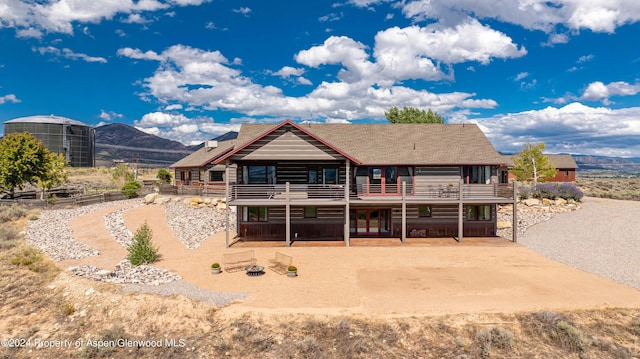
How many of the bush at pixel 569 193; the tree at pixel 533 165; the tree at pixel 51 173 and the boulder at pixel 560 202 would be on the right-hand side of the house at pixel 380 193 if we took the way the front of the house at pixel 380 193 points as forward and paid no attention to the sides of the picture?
1

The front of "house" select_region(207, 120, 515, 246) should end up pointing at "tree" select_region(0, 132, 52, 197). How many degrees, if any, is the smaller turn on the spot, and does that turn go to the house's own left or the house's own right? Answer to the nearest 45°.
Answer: approximately 90° to the house's own right

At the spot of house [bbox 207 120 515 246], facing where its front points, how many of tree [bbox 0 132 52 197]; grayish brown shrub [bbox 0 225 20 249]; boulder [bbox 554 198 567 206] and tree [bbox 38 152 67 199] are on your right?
3

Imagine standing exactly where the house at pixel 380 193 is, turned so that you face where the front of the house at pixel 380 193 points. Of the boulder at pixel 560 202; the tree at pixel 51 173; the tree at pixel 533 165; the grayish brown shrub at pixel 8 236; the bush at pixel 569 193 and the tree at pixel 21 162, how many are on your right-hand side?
3

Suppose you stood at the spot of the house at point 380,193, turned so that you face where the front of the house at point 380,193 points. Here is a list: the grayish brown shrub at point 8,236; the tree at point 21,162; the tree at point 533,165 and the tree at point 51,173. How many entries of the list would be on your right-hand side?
3

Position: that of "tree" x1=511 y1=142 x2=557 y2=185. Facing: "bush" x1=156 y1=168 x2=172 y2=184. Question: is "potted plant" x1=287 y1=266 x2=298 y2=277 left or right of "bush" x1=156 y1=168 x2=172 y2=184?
left

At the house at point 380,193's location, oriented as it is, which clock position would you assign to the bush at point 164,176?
The bush is roughly at 4 o'clock from the house.

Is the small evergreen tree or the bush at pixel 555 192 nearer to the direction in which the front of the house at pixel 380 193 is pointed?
the small evergreen tree

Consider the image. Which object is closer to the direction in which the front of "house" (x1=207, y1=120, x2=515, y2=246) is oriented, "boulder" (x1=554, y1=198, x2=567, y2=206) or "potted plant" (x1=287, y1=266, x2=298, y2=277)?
the potted plant

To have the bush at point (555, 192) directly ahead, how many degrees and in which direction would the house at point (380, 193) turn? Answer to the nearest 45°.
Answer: approximately 135° to its left

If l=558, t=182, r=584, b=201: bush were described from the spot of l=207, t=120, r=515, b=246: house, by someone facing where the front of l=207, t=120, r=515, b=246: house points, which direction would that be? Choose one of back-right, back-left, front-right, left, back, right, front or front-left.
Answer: back-left

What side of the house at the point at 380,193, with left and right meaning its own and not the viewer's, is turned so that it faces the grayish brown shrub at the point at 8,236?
right

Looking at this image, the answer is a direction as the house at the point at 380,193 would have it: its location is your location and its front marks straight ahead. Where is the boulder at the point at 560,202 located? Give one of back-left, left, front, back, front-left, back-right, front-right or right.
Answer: back-left

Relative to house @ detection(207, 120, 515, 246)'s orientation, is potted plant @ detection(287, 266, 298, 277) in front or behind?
in front

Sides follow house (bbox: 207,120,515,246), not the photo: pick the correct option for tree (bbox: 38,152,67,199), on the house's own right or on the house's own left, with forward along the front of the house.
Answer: on the house's own right
